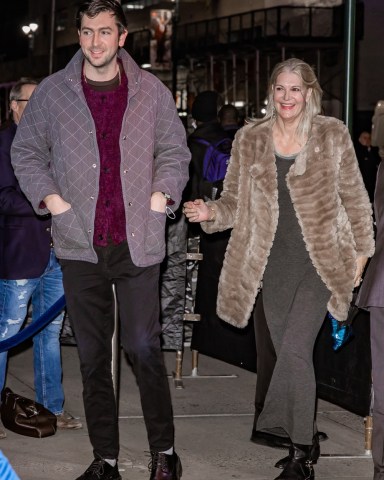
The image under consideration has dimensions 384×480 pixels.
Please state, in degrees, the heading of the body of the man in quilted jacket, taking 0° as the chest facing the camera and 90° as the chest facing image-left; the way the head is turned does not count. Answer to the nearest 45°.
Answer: approximately 0°

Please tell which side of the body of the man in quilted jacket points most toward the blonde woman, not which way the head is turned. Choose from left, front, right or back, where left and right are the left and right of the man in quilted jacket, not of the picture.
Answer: left
